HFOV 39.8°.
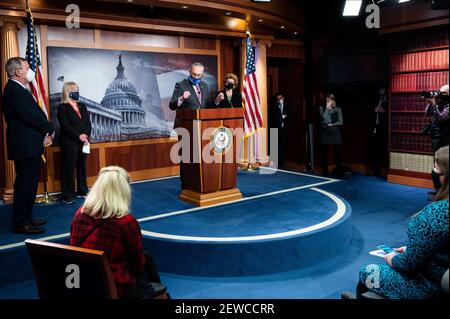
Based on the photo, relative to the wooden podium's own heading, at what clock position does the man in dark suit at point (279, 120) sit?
The man in dark suit is roughly at 8 o'clock from the wooden podium.

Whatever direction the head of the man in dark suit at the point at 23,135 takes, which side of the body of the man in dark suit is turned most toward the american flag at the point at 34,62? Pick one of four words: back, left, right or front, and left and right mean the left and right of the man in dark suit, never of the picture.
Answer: left

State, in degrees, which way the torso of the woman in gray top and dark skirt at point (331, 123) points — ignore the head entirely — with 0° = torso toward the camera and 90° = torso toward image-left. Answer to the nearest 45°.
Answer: approximately 45°

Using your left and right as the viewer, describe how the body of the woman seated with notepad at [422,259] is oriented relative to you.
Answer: facing to the left of the viewer

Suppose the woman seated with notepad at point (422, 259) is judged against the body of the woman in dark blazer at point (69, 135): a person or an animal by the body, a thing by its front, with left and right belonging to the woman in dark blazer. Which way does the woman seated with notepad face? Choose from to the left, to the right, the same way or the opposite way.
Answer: the opposite way

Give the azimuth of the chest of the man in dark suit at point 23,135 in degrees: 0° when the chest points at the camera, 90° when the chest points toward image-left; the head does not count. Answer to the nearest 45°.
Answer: approximately 270°

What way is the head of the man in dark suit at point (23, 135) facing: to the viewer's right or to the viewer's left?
to the viewer's right

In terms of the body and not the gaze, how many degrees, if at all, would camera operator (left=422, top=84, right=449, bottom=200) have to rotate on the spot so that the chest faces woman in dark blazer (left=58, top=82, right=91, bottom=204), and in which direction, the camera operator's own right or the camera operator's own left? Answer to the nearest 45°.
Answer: approximately 45° to the camera operator's own left

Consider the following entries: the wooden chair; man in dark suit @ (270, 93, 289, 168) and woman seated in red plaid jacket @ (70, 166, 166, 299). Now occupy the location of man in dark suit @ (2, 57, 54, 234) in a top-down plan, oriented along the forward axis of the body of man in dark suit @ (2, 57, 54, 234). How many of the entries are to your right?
2

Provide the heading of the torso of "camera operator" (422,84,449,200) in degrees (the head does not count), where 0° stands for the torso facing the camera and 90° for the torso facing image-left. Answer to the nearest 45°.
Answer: approximately 90°
